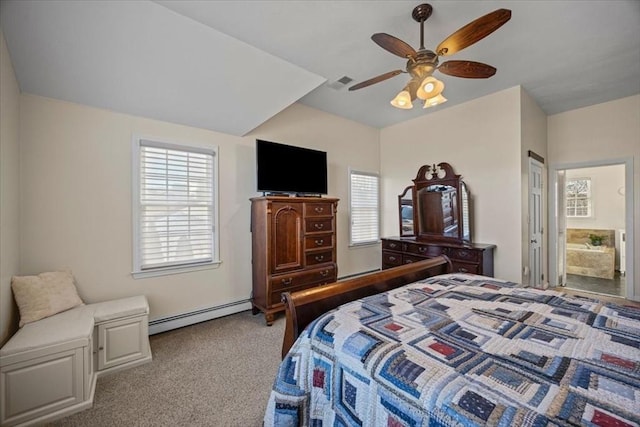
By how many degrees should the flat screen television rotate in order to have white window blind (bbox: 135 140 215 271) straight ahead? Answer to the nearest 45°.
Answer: approximately 135° to its right

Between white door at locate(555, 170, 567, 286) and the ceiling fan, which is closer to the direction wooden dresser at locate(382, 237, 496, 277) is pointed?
the ceiling fan

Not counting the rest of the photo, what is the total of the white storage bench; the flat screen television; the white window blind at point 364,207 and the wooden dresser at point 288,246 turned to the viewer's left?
0

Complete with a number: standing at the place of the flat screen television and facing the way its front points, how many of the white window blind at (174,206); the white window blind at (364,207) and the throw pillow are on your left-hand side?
1

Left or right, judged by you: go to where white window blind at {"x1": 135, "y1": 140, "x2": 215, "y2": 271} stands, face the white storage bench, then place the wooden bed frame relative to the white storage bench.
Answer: left

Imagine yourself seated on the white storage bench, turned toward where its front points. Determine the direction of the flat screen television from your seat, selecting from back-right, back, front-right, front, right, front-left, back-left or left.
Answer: front-left

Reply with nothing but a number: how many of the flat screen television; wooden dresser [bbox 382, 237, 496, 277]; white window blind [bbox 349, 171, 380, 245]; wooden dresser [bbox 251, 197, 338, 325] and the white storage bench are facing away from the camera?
0

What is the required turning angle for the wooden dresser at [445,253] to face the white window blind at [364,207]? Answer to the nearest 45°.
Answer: approximately 90° to its right

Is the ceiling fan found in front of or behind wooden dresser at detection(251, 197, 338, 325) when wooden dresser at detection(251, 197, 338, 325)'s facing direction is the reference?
in front

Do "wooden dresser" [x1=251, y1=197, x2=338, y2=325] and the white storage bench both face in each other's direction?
no

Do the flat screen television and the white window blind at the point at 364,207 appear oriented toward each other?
no

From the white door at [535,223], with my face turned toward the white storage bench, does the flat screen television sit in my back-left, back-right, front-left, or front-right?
front-right

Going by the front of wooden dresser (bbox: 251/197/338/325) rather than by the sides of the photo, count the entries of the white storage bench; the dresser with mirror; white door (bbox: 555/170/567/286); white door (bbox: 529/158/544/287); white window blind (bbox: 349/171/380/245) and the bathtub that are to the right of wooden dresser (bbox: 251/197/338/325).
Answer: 1

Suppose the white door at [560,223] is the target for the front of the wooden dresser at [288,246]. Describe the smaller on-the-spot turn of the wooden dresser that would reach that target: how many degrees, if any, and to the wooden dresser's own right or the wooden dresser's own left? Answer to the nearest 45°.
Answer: approximately 45° to the wooden dresser's own left

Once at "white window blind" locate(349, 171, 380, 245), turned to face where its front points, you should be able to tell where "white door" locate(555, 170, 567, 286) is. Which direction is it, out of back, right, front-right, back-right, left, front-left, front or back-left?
front-left

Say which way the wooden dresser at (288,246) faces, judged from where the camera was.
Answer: facing the viewer and to the right of the viewer

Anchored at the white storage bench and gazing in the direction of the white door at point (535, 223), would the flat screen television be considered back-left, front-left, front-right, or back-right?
front-left

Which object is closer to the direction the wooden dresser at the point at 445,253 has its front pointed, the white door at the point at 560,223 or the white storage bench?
the white storage bench

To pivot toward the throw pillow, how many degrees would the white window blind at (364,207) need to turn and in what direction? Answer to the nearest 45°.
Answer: approximately 90° to its right

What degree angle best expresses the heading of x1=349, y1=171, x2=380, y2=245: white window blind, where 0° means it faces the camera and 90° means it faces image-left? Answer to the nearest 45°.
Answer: approximately 315°

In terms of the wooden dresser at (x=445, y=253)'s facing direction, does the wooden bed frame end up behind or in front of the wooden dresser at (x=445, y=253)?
in front

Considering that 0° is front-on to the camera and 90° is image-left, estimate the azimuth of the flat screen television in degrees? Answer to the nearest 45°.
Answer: approximately 315°

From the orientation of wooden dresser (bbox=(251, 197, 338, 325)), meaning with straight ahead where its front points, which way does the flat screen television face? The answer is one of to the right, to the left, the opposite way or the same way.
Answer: the same way
